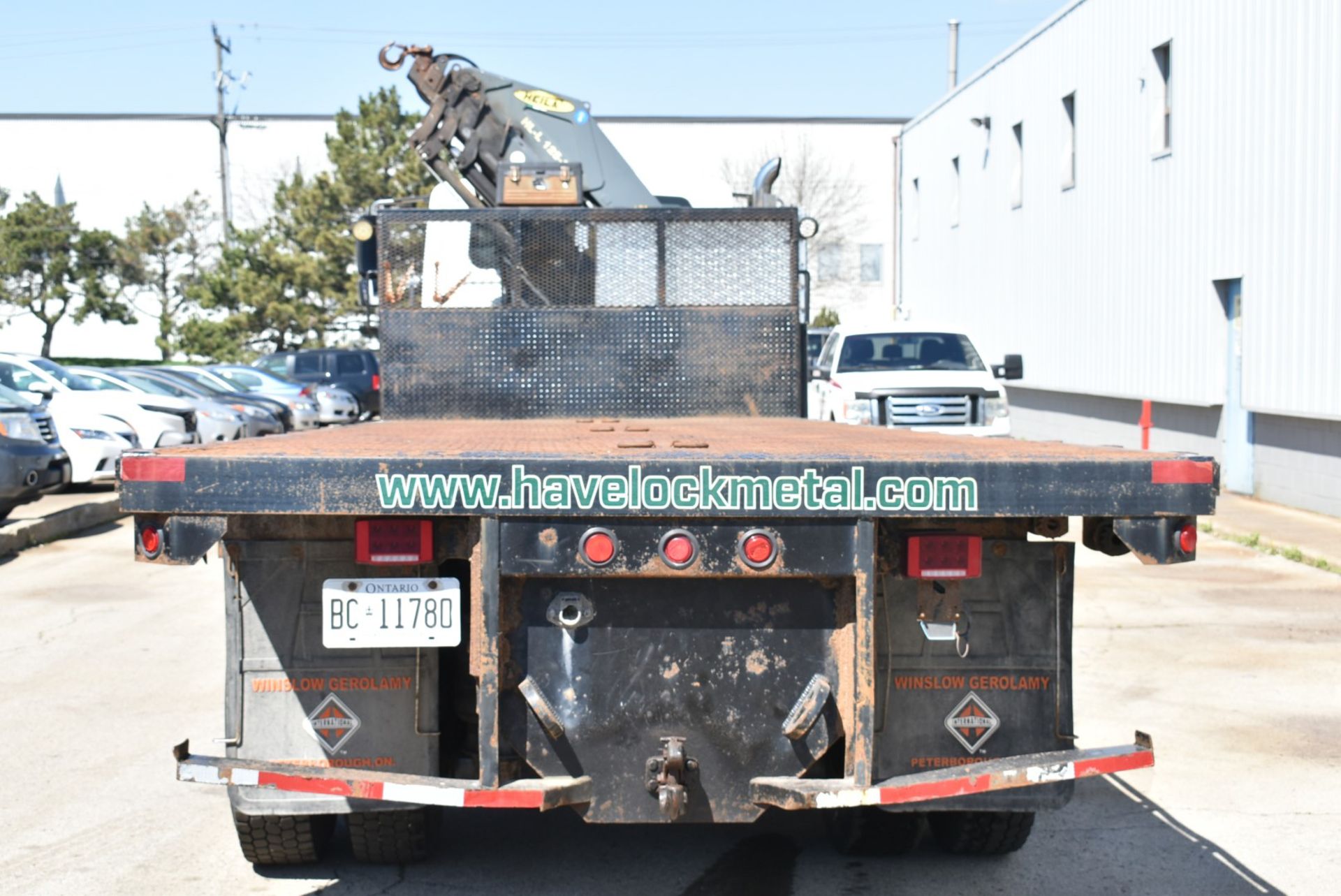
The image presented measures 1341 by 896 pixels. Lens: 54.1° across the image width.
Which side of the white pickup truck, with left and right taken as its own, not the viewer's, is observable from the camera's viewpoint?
front

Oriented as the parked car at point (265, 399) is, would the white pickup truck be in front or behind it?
in front

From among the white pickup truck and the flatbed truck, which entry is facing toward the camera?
the white pickup truck

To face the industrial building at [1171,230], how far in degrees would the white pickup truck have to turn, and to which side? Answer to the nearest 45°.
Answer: approximately 135° to its left

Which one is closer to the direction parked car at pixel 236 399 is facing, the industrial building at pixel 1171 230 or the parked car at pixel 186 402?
the industrial building

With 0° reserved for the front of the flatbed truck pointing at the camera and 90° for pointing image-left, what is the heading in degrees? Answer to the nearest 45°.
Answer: approximately 180°

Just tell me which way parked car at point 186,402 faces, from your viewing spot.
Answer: facing the viewer and to the right of the viewer

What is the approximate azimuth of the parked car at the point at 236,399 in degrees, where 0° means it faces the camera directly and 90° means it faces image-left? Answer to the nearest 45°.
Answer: approximately 315°

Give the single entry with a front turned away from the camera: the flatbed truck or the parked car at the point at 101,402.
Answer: the flatbed truck

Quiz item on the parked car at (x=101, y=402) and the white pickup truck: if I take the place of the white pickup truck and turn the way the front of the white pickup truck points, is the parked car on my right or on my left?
on my right

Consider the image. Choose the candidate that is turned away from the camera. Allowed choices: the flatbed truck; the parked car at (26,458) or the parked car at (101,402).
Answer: the flatbed truck

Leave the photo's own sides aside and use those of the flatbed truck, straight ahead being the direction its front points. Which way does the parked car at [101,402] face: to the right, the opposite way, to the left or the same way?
to the right

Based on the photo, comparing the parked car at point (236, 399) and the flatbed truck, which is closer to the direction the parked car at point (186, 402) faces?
the flatbed truck

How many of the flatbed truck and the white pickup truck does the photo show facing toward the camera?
1

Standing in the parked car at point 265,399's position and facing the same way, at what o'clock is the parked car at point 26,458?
the parked car at point 26,458 is roughly at 2 o'clock from the parked car at point 265,399.

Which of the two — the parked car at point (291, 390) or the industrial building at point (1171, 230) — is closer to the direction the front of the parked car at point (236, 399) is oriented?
the industrial building

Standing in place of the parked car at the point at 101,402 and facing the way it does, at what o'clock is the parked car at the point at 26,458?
the parked car at the point at 26,458 is roughly at 2 o'clock from the parked car at the point at 101,402.

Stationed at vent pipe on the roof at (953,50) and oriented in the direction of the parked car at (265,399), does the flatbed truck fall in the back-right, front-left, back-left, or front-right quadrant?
front-left

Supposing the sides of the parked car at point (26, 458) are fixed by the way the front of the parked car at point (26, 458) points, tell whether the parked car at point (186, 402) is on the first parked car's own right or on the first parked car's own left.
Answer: on the first parked car's own left

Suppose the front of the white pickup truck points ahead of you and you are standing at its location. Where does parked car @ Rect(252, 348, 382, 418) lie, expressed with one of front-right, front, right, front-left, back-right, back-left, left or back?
back-right
